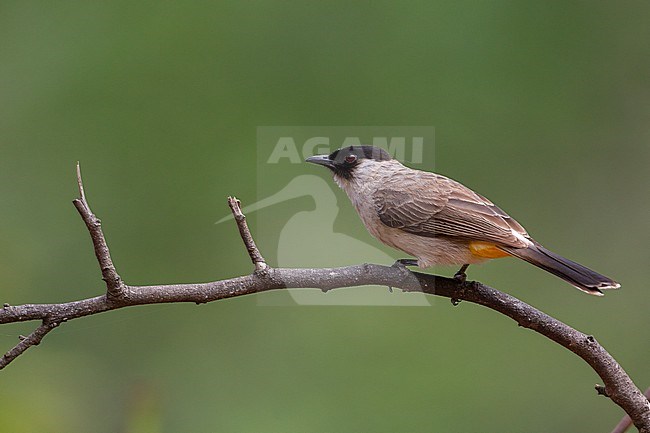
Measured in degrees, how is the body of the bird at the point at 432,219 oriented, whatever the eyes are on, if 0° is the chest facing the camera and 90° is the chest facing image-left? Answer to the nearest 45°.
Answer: approximately 90°
